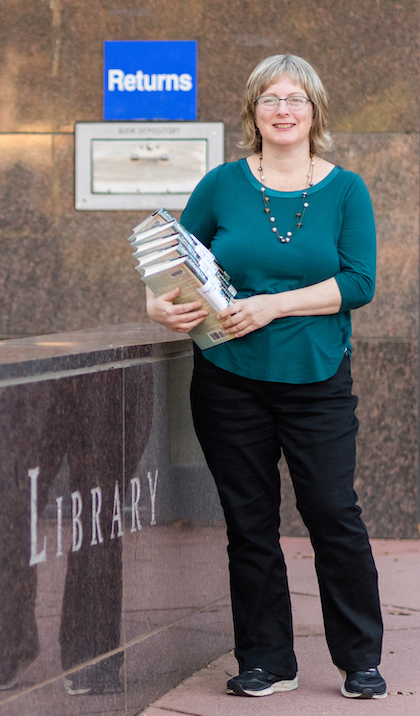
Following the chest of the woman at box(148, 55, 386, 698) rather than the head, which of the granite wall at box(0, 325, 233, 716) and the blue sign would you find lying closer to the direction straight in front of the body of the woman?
the granite wall

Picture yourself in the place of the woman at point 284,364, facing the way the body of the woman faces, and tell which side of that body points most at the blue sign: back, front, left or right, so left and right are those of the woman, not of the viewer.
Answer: back

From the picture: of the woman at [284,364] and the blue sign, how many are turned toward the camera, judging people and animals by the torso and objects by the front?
2

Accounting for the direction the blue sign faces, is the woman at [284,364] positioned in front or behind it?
in front

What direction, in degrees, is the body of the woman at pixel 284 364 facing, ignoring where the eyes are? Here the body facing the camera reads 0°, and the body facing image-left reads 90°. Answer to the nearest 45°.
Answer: approximately 0°

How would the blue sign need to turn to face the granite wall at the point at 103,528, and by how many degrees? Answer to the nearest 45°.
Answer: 0° — it already faces it
